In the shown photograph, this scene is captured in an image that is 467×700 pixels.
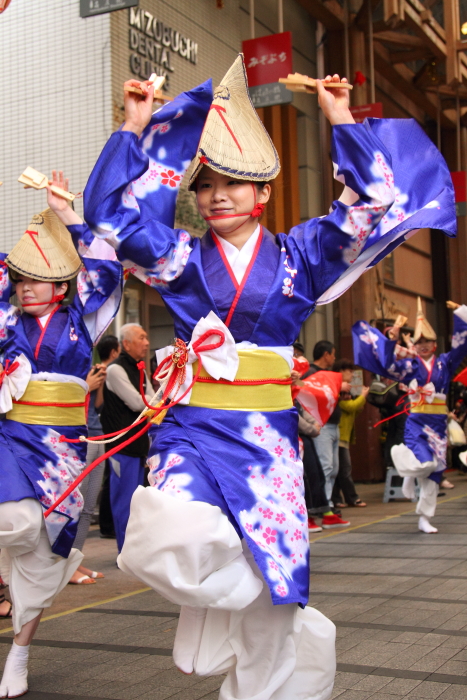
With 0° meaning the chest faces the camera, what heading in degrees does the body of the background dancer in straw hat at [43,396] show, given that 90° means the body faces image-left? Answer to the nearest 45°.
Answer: approximately 45°

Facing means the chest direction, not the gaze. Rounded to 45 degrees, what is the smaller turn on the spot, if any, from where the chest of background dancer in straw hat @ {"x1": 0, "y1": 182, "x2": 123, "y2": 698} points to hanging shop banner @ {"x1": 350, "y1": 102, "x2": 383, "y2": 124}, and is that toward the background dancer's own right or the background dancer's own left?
approximately 180°

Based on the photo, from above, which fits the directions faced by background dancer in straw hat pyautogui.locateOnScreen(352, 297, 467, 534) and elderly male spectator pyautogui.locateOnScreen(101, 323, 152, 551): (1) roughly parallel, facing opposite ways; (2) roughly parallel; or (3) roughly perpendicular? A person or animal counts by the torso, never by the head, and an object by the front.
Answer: roughly perpendicular

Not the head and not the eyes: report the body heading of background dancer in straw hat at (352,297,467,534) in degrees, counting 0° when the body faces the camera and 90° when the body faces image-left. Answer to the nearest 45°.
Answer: approximately 0°

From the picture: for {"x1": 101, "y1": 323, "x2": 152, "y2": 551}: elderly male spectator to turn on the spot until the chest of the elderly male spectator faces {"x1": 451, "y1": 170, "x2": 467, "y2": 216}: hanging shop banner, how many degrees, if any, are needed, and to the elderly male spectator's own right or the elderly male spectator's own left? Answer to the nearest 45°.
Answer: approximately 45° to the elderly male spectator's own left
